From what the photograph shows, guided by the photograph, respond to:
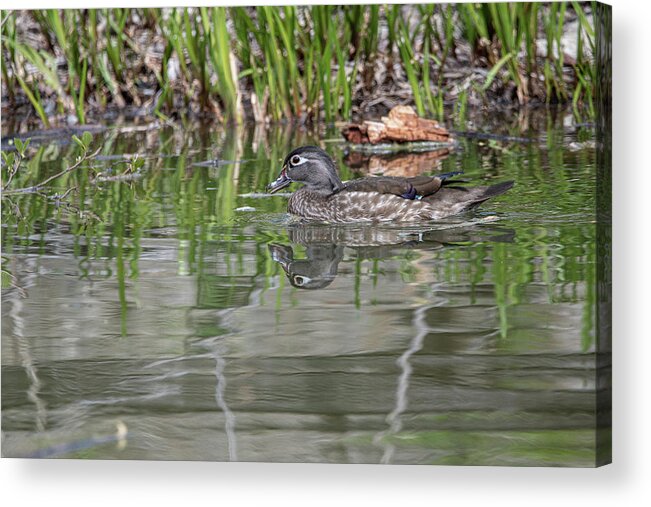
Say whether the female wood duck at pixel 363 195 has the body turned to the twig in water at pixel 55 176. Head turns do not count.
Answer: yes

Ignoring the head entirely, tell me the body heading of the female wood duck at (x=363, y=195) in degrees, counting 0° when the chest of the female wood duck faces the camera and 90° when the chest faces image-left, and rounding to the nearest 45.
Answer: approximately 90°
